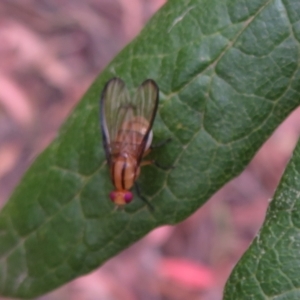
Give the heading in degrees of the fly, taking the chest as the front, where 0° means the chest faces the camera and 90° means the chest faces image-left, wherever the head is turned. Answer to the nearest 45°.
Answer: approximately 0°
